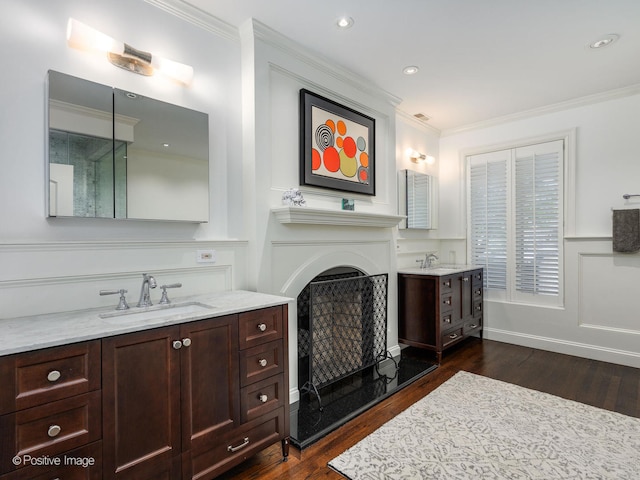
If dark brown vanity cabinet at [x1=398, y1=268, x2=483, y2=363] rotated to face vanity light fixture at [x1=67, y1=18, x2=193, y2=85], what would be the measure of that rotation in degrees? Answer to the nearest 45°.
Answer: approximately 90° to its right

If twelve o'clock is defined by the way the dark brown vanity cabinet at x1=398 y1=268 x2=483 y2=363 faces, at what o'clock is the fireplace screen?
The fireplace screen is roughly at 3 o'clock from the dark brown vanity cabinet.

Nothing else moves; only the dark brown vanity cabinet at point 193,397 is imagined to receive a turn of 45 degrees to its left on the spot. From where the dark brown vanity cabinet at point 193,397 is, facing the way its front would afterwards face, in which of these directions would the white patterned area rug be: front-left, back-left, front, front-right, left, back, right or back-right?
front

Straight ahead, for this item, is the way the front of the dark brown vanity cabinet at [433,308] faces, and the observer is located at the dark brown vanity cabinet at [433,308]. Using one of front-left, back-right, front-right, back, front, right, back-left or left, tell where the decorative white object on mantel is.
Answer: right

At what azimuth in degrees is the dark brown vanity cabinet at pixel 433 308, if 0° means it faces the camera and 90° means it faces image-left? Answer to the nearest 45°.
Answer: approximately 315°

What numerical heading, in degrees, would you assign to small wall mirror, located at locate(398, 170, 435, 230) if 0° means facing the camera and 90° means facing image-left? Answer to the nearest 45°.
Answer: approximately 315°

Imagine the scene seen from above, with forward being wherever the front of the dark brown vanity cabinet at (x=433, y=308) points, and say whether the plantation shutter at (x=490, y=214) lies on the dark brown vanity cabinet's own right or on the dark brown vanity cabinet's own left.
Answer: on the dark brown vanity cabinet's own left

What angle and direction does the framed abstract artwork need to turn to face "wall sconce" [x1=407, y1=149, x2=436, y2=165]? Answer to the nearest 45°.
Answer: approximately 90° to its left

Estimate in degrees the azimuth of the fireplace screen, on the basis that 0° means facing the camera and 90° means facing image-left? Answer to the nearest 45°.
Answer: approximately 315°

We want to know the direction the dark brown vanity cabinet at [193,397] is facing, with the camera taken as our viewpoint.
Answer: facing the viewer and to the right of the viewer

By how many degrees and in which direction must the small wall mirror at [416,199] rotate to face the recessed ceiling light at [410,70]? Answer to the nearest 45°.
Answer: approximately 45° to its right

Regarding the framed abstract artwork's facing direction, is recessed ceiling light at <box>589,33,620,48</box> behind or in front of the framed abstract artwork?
in front

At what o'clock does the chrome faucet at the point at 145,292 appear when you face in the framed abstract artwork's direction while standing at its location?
The chrome faucet is roughly at 3 o'clock from the framed abstract artwork.

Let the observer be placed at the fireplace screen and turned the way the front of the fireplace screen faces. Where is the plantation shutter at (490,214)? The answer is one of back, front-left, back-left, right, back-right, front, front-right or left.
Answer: left
